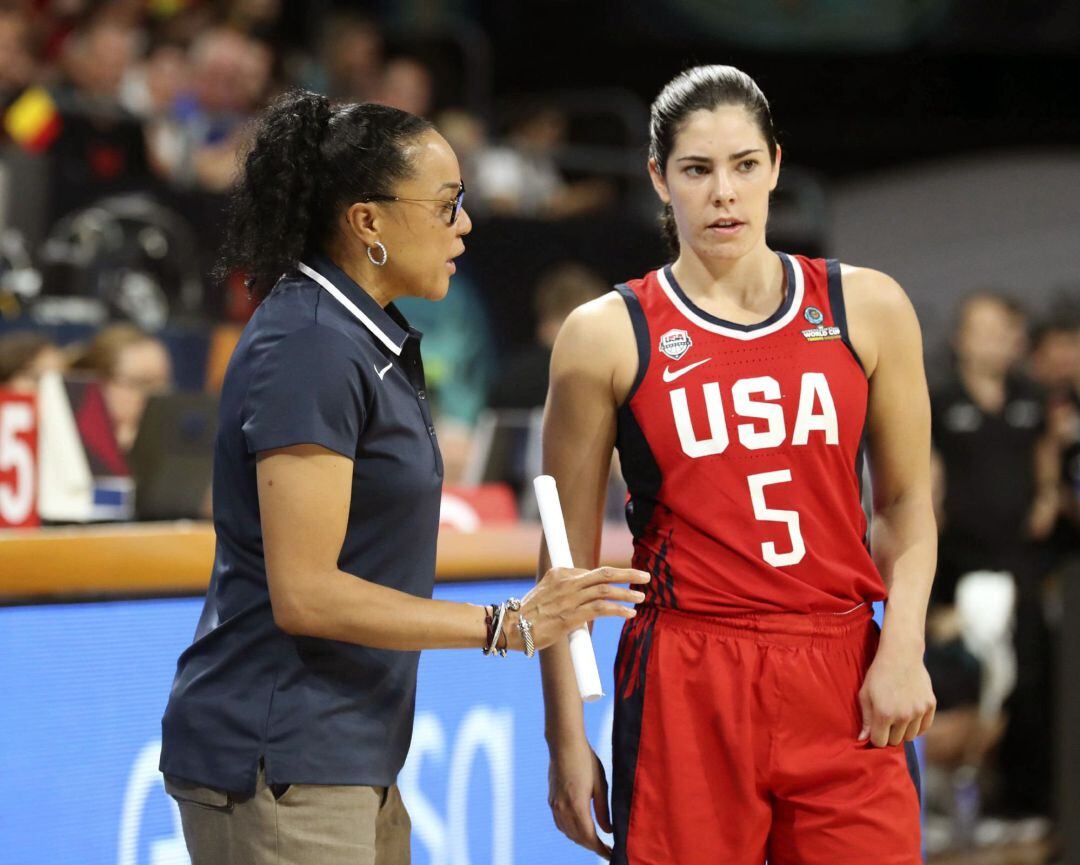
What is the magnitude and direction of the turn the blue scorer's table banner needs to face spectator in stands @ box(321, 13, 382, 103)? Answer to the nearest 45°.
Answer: approximately 180°

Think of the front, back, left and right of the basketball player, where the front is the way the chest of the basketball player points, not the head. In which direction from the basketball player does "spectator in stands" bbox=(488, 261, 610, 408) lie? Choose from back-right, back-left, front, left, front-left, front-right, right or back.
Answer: back

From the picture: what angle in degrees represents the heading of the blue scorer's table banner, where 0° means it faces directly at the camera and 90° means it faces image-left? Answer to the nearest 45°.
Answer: approximately 0°

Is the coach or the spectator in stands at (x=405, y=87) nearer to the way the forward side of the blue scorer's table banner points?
the coach

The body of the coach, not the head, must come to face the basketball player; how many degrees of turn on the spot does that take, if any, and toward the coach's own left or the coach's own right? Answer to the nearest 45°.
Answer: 0° — they already face them

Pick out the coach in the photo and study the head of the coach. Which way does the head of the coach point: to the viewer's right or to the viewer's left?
to the viewer's right

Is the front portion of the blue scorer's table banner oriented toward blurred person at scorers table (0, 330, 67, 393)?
no

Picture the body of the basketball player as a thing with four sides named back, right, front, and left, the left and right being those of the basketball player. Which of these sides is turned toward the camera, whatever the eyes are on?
front

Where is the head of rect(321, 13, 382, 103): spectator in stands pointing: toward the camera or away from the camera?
toward the camera

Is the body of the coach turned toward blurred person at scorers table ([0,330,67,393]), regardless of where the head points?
no

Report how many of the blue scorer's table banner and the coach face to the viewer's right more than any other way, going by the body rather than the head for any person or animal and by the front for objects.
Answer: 1

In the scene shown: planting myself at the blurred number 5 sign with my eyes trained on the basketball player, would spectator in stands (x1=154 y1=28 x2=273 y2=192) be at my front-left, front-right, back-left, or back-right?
back-left

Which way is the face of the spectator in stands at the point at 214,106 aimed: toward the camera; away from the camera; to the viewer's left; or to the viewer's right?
toward the camera

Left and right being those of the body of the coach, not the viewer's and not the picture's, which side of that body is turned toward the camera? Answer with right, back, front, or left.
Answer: right

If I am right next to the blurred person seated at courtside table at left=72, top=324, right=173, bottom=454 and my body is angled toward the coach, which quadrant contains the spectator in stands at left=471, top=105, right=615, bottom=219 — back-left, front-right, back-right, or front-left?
back-left

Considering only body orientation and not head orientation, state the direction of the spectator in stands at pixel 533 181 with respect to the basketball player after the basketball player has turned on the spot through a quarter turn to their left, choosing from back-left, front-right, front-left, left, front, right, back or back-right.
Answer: left

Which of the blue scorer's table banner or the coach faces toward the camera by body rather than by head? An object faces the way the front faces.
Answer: the blue scorer's table banner

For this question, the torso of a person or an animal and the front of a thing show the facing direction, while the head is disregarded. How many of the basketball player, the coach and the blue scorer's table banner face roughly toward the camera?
2

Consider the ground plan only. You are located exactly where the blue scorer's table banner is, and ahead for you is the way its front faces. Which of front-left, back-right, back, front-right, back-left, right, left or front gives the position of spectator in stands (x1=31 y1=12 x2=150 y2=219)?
back

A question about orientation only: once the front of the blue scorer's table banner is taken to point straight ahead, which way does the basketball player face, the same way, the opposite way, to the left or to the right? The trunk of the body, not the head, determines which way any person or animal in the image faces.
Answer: the same way

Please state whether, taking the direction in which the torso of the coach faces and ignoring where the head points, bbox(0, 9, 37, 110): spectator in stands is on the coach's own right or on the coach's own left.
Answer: on the coach's own left

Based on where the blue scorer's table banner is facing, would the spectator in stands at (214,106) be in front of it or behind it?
behind
